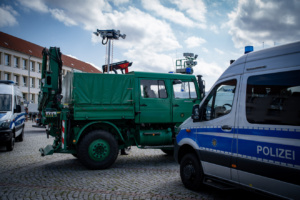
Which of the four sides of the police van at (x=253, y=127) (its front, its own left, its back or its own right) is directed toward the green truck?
front

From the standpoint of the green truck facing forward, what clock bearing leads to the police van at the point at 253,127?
The police van is roughly at 2 o'clock from the green truck.

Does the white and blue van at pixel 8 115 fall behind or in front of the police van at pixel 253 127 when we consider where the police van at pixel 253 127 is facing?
in front

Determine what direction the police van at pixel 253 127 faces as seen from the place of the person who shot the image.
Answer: facing away from the viewer and to the left of the viewer

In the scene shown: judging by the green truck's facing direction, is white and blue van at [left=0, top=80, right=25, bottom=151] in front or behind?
behind

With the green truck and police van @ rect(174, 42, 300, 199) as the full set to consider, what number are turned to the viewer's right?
1

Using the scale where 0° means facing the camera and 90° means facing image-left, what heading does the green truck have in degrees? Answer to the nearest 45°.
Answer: approximately 270°
